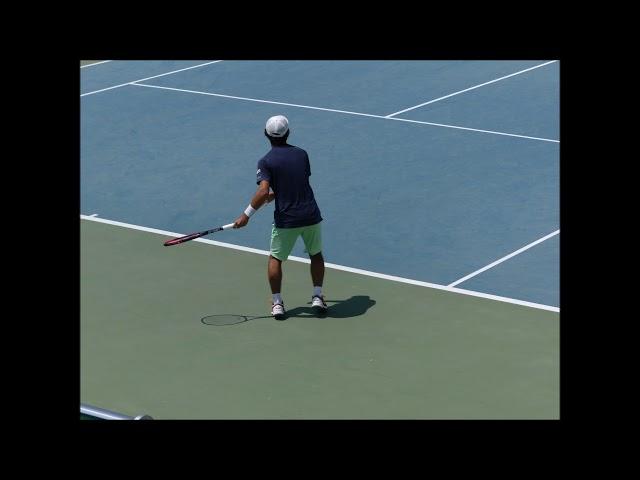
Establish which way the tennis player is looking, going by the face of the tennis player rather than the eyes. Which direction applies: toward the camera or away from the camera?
away from the camera

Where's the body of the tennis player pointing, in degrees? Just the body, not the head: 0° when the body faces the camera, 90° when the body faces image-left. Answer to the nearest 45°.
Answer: approximately 180°
